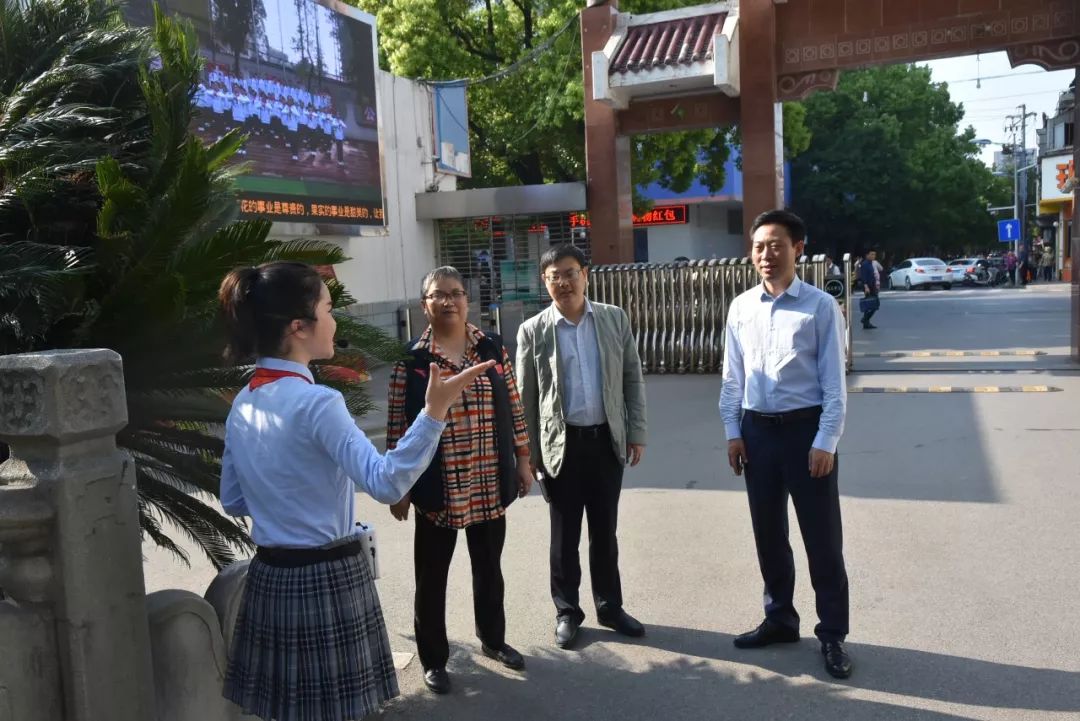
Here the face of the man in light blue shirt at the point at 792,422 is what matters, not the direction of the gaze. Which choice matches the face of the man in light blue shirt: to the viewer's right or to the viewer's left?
to the viewer's left

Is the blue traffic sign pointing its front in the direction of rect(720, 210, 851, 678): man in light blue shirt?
yes

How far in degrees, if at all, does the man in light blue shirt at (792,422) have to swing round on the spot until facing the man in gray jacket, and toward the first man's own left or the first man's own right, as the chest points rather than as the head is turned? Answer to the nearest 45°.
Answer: approximately 45° to the first man's own right

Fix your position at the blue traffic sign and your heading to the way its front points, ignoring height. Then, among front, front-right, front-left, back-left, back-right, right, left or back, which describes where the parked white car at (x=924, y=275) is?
front-right

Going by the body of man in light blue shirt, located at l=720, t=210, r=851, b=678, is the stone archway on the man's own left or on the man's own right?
on the man's own right

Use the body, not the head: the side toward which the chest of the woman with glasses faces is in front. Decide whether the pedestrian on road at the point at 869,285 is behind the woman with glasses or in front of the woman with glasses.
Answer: behind

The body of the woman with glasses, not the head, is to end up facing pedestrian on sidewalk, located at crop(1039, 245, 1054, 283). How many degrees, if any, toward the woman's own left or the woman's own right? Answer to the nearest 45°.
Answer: approximately 135° to the woman's own left

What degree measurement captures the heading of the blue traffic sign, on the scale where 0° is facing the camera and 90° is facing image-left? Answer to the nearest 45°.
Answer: approximately 0°

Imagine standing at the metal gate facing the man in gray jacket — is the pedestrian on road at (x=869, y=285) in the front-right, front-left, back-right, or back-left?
back-left

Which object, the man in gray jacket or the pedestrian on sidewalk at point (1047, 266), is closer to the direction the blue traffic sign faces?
the man in gray jacket

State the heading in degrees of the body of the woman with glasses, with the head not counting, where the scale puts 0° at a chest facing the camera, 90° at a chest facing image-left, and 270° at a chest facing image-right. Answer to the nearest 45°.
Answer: approximately 0°

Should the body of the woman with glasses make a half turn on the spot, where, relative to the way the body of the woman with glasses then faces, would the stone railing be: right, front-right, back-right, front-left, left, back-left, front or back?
back-left

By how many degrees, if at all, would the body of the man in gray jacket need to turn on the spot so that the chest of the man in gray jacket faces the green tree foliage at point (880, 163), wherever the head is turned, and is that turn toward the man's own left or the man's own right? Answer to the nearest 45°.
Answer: approximately 180°

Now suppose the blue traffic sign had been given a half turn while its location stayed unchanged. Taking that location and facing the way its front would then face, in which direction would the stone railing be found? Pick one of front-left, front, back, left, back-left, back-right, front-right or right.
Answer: back
